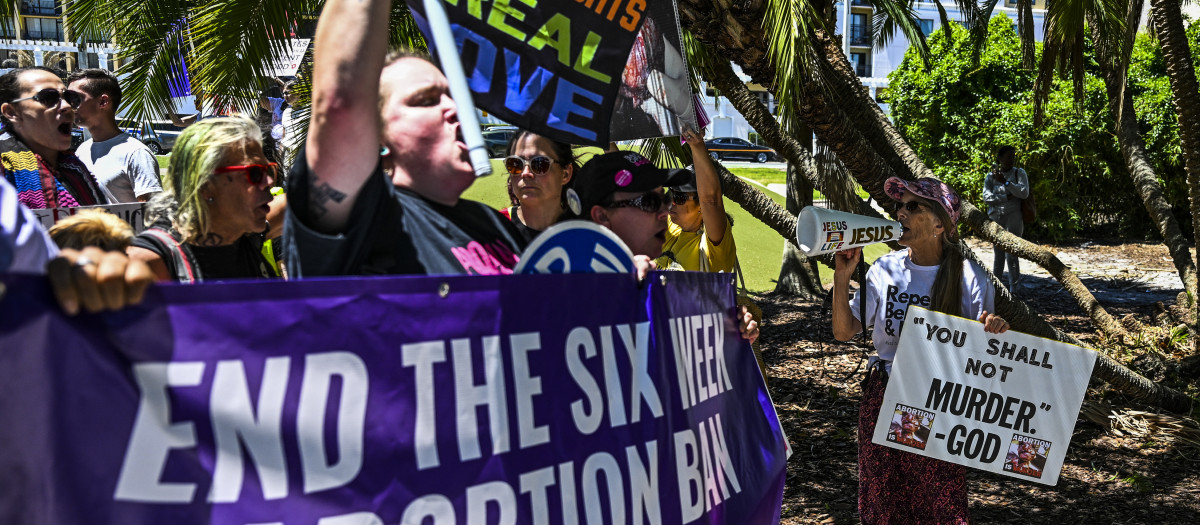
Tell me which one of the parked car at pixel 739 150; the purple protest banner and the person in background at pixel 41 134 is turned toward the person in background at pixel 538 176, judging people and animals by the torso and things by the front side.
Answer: the person in background at pixel 41 134

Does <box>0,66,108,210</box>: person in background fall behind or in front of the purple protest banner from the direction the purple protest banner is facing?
behind

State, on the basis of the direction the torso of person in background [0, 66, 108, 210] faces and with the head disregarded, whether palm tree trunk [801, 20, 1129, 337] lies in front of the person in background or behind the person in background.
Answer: in front

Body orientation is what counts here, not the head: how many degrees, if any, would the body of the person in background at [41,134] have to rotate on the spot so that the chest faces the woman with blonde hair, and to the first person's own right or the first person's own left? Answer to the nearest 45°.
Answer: approximately 45° to the first person's own right

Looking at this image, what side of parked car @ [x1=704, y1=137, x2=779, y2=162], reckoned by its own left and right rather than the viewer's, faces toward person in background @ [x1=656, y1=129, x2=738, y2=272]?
right

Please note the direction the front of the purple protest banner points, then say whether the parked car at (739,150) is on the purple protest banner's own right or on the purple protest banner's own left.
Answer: on the purple protest banner's own left

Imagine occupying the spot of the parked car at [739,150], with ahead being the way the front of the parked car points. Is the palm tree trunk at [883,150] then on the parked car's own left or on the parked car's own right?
on the parked car's own right

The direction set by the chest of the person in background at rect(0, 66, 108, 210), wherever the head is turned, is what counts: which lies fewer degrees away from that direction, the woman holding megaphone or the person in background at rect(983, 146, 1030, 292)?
the woman holding megaphone

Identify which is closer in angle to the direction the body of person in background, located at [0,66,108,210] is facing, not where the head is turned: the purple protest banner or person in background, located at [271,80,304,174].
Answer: the purple protest banner

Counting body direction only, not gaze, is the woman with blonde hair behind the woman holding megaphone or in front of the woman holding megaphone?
in front

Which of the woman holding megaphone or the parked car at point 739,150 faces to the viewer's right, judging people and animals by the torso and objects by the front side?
the parked car

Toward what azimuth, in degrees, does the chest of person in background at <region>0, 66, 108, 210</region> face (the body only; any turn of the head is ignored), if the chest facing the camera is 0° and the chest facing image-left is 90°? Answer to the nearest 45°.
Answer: approximately 315°

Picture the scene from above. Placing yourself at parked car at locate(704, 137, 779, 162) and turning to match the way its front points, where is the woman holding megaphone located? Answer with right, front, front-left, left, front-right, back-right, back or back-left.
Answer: right

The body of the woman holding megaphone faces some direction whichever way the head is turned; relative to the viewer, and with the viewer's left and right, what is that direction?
facing the viewer and to the left of the viewer

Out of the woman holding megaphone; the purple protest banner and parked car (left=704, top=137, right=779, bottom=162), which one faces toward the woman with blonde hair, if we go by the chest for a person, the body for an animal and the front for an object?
the woman holding megaphone
